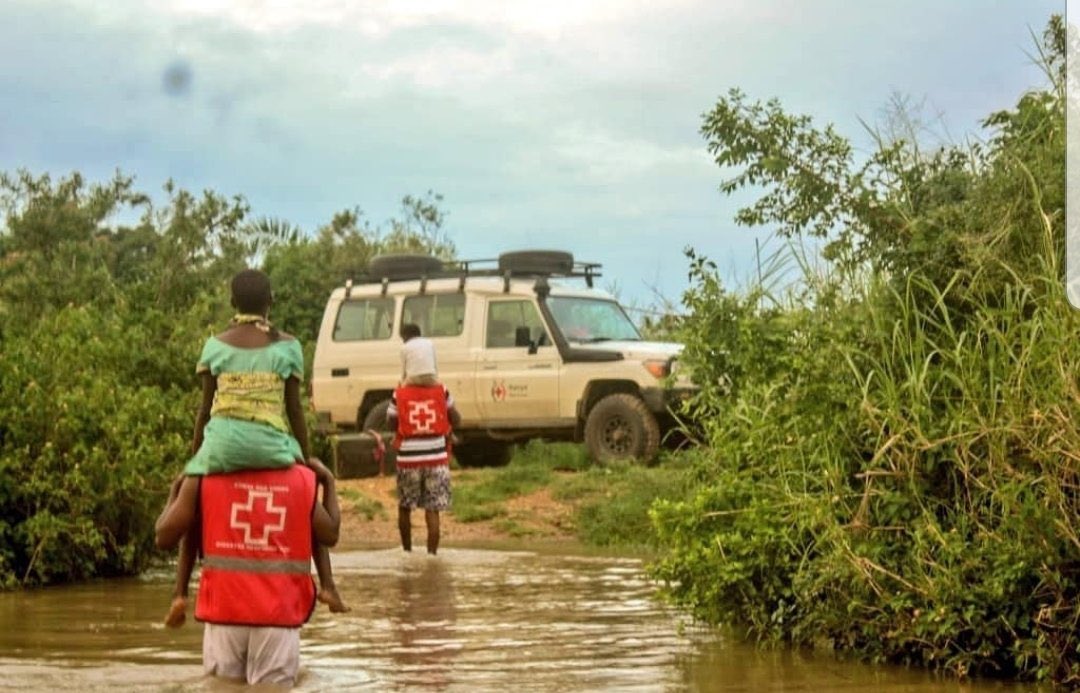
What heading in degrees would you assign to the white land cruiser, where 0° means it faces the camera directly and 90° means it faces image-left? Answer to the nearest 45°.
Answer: approximately 315°

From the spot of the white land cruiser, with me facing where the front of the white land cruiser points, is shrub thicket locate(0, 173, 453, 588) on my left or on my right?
on my right

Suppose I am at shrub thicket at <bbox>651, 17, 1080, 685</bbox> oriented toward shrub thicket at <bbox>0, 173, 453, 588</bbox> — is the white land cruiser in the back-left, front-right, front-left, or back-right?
front-right

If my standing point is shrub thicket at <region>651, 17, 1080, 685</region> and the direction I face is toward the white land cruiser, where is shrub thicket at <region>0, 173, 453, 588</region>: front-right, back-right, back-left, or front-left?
front-left

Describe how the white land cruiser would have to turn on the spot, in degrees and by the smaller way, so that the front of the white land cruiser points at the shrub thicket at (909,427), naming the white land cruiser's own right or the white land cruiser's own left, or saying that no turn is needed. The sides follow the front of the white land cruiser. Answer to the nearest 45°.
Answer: approximately 45° to the white land cruiser's own right
